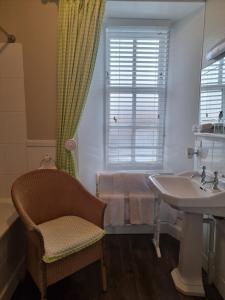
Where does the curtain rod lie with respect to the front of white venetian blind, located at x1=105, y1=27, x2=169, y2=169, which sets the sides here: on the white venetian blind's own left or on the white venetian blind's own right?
on the white venetian blind's own right

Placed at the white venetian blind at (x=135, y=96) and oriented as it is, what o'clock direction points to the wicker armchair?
The wicker armchair is roughly at 1 o'clock from the white venetian blind.

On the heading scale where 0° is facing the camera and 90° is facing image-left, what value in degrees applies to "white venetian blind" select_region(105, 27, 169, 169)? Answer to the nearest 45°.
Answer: approximately 0°

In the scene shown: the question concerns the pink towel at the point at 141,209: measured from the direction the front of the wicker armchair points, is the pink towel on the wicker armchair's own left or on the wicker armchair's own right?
on the wicker armchair's own left

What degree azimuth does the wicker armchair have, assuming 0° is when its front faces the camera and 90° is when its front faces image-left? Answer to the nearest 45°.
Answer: approximately 315°
